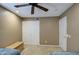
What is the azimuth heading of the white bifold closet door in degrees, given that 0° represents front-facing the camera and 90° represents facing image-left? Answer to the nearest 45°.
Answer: approximately 0°

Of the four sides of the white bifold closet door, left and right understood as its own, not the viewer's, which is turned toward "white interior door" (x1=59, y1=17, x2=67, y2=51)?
left
